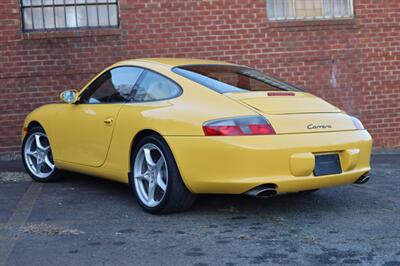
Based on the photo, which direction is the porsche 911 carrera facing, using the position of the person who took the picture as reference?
facing away from the viewer and to the left of the viewer
